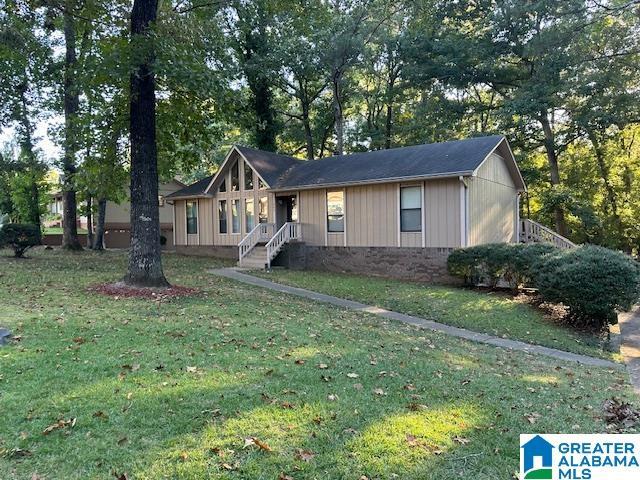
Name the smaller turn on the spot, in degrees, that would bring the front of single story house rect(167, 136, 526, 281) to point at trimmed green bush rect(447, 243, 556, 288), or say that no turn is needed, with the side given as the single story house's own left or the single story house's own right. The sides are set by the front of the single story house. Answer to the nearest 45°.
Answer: approximately 90° to the single story house's own left

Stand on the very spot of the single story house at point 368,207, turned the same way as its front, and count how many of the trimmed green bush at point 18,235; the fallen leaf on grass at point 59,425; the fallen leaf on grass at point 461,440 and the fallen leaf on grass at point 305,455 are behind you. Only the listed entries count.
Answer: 0

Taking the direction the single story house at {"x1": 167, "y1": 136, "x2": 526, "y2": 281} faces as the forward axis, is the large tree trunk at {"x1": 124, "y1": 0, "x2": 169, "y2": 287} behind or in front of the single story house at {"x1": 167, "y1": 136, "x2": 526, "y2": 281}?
in front

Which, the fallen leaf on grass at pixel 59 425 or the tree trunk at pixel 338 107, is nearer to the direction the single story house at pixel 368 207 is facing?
the fallen leaf on grass

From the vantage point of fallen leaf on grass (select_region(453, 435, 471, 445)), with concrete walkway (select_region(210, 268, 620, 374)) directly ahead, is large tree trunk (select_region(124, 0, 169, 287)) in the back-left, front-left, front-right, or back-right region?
front-left

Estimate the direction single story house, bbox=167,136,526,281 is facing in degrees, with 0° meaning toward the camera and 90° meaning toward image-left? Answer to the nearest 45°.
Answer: approximately 45°

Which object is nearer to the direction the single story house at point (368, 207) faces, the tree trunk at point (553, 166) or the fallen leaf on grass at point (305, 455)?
the fallen leaf on grass

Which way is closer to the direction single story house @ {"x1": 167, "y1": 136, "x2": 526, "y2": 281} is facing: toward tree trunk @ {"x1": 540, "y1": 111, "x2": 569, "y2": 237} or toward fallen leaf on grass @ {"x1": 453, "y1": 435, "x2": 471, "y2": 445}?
the fallen leaf on grass

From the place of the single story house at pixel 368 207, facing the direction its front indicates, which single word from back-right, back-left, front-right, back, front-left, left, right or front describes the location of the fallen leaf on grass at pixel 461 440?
front-left

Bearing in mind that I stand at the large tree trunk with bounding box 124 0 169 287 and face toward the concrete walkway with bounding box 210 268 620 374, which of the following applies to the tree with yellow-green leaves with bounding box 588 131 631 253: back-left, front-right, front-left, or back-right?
front-left

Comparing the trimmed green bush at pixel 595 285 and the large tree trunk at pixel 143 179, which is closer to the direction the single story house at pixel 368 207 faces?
the large tree trunk

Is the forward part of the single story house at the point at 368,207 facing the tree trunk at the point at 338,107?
no

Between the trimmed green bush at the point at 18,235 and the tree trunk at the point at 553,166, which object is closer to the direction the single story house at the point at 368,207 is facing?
the trimmed green bush

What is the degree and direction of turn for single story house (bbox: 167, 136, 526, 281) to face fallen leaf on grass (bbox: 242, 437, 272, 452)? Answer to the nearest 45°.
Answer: approximately 45° to its left

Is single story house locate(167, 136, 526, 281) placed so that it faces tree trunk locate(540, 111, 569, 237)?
no

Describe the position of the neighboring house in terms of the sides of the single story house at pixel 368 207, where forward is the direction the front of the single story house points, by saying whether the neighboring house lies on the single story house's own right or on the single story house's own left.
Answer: on the single story house's own right
